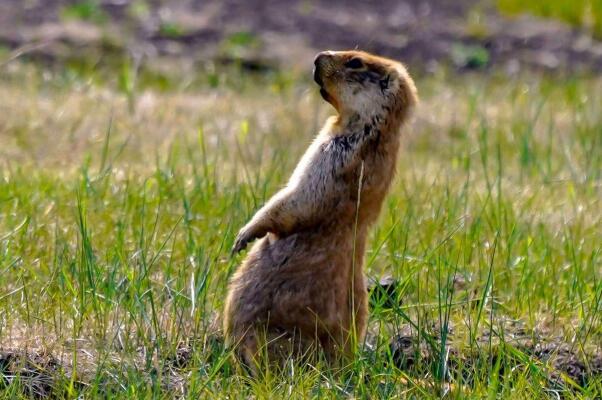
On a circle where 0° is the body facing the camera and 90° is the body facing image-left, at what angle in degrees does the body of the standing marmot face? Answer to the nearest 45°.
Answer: approximately 90°
